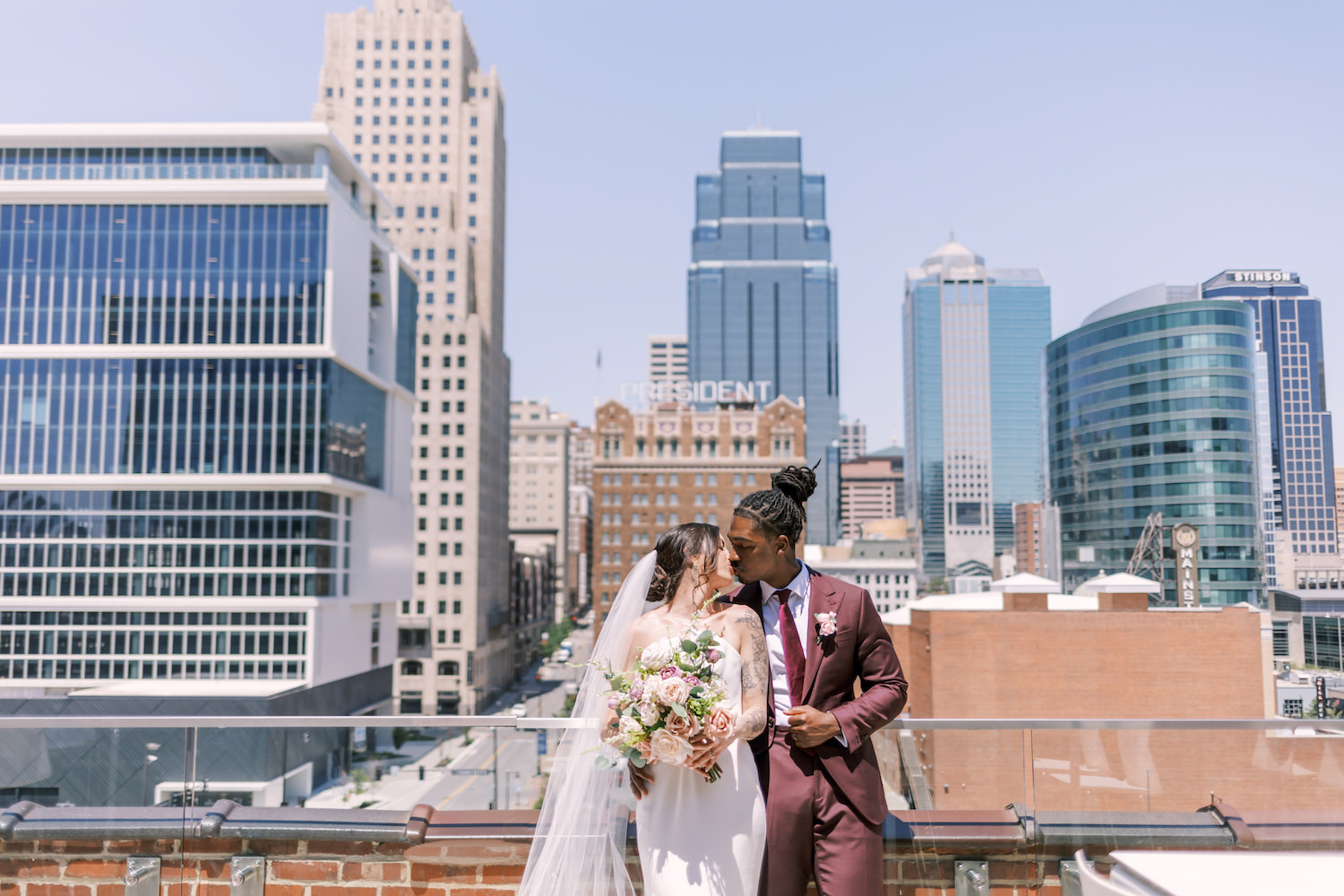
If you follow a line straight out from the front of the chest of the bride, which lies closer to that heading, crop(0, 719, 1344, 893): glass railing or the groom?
the groom

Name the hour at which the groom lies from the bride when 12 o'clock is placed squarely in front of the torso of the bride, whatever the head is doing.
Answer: The groom is roughly at 10 o'clock from the bride.

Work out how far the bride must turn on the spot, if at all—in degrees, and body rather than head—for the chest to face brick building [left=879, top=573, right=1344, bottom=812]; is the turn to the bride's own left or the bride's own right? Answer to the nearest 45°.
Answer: approximately 135° to the bride's own left

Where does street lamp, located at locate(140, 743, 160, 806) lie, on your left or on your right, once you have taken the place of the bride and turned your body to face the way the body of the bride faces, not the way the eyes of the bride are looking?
on your right

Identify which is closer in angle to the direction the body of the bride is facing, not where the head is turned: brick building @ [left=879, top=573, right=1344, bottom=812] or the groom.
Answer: the groom

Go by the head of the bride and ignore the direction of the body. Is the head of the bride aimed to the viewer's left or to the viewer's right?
to the viewer's right

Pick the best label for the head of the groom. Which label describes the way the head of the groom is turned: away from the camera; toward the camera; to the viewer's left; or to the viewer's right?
to the viewer's left

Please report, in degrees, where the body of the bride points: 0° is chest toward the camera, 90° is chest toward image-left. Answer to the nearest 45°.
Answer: approximately 0°
